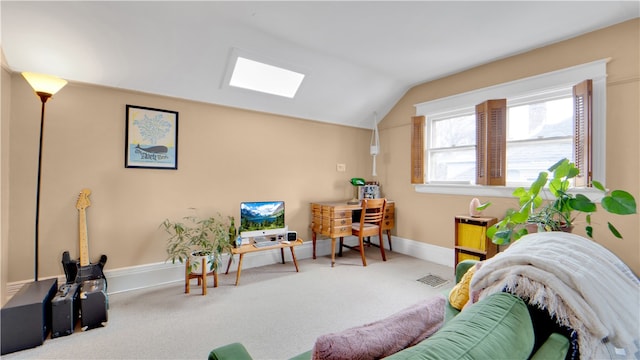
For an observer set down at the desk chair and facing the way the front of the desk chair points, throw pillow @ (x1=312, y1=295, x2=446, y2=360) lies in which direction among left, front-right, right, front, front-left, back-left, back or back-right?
back-left

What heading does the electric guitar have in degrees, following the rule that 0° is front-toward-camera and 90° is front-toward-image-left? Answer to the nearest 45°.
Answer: approximately 0°

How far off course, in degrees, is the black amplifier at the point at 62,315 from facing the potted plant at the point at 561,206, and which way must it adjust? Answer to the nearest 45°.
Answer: approximately 45° to its left

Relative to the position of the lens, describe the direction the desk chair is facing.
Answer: facing away from the viewer and to the left of the viewer

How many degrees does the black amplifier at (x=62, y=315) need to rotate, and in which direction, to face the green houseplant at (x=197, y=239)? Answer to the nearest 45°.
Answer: approximately 90° to its left

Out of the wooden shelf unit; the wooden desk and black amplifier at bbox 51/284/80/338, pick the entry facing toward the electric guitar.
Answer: the wooden shelf unit

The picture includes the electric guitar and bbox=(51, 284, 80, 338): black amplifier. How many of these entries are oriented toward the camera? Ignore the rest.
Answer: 2

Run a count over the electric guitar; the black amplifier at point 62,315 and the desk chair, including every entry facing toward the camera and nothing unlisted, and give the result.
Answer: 2

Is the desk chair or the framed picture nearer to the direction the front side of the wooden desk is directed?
the desk chair
